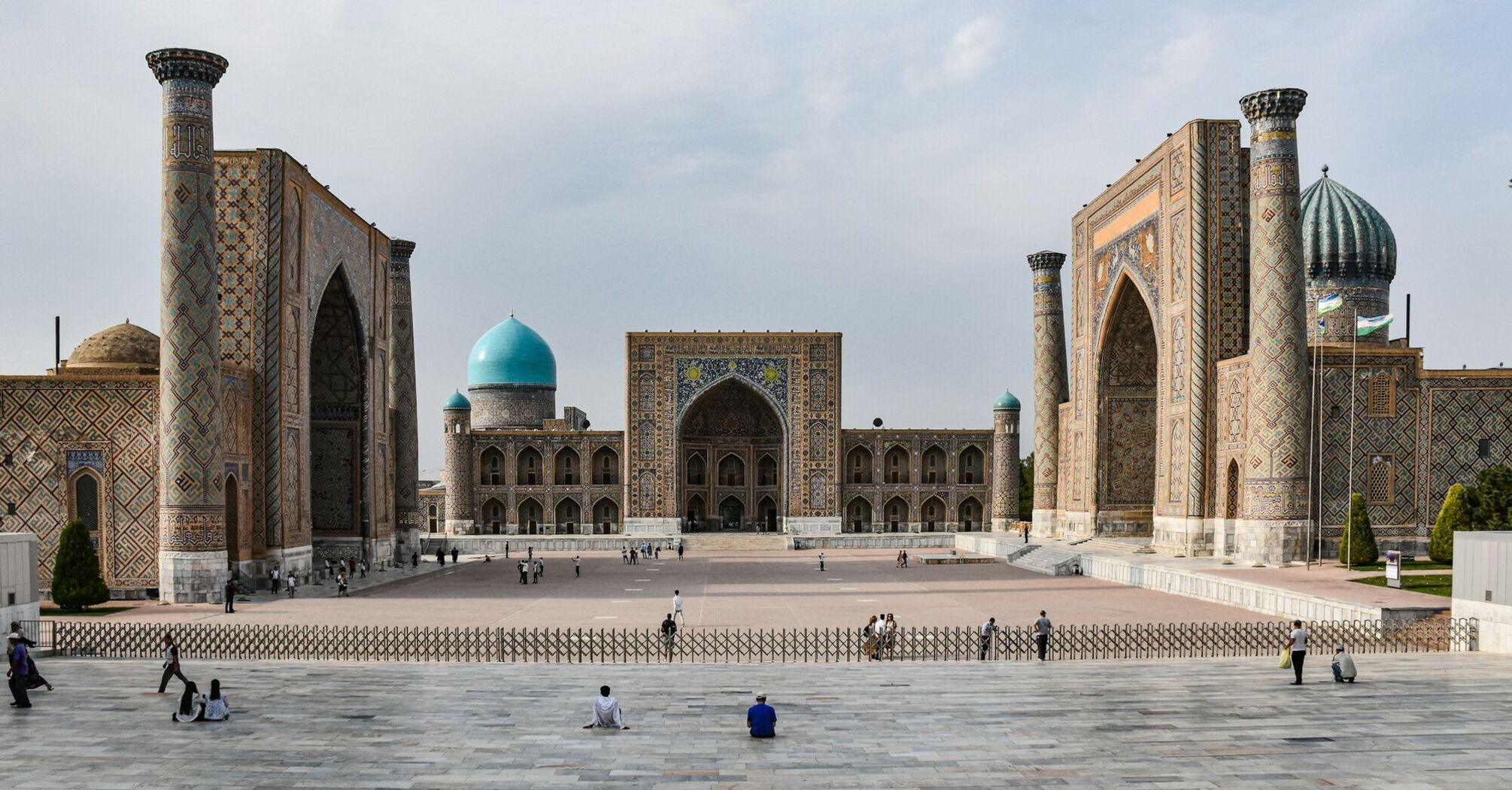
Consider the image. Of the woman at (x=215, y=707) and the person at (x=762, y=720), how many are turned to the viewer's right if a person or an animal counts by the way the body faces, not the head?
0

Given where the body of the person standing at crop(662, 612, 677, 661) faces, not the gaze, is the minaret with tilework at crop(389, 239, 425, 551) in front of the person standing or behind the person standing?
in front

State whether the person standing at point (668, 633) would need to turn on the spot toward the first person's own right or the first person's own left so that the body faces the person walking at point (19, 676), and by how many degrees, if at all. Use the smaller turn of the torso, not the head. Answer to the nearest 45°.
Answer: approximately 135° to the first person's own left

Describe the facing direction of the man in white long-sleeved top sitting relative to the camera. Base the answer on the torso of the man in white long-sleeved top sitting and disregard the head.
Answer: away from the camera

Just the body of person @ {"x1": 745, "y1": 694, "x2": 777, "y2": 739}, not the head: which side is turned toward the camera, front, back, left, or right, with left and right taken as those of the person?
back

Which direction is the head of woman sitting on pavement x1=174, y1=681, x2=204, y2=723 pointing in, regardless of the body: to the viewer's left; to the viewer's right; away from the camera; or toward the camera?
away from the camera
